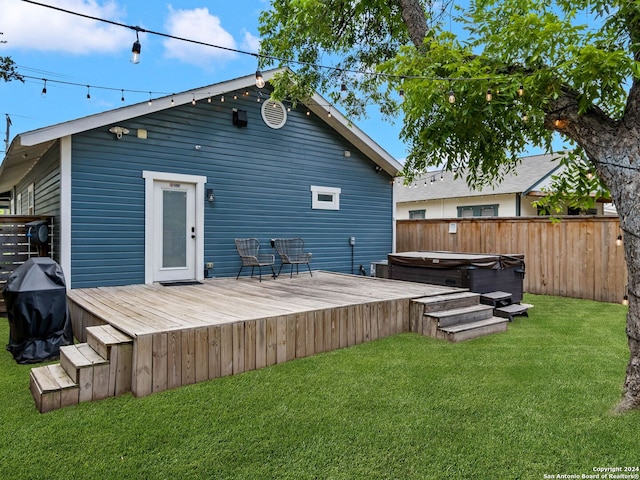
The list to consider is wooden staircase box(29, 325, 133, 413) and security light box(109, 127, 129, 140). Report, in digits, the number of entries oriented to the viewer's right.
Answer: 0

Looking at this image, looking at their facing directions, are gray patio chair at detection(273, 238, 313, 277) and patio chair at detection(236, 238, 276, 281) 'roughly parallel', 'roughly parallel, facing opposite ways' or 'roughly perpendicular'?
roughly parallel

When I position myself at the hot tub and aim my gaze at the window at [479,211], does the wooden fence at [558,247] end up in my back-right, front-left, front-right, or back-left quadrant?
front-right

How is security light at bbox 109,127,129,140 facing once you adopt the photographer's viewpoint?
facing the viewer

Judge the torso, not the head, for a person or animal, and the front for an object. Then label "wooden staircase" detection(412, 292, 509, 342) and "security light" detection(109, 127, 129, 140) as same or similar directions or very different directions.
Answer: same or similar directions

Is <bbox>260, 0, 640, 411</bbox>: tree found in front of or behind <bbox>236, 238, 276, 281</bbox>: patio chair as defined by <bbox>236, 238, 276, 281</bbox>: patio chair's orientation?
in front

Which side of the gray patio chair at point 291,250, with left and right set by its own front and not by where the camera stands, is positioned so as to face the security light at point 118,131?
right

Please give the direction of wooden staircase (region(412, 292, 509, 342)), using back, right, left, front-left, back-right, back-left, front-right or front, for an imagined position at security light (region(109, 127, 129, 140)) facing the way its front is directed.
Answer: front-left

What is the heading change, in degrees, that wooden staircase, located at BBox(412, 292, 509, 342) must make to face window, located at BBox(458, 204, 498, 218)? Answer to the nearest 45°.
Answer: approximately 135° to its left

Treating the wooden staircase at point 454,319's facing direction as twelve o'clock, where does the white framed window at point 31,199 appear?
The white framed window is roughly at 5 o'clock from the wooden staircase.

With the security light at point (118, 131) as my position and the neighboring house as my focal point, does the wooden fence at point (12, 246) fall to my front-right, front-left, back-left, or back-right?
back-left

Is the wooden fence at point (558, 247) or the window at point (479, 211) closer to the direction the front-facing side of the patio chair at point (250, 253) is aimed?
the wooden fence

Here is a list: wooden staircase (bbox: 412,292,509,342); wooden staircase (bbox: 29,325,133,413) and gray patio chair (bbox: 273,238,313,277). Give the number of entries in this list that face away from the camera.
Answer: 0

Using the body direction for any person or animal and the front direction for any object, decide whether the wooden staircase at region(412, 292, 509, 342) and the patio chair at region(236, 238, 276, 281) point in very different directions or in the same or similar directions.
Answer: same or similar directions
